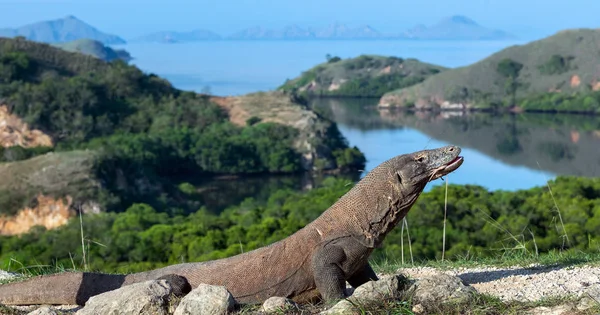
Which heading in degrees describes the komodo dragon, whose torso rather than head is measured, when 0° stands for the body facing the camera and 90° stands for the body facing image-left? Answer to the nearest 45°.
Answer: approximately 270°

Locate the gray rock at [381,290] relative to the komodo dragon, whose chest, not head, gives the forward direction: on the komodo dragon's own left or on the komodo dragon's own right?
on the komodo dragon's own right

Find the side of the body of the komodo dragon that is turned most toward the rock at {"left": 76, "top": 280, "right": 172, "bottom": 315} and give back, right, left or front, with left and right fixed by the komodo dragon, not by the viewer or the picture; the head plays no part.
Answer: back

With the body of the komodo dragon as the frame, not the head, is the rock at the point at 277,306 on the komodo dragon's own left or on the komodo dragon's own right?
on the komodo dragon's own right

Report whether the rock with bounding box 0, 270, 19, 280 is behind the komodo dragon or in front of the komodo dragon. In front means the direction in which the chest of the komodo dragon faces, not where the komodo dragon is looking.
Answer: behind

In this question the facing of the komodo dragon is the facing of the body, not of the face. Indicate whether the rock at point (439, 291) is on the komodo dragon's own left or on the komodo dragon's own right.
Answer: on the komodo dragon's own right

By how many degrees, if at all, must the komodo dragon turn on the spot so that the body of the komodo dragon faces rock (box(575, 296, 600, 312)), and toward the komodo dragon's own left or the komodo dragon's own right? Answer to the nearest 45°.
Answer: approximately 45° to the komodo dragon's own right
